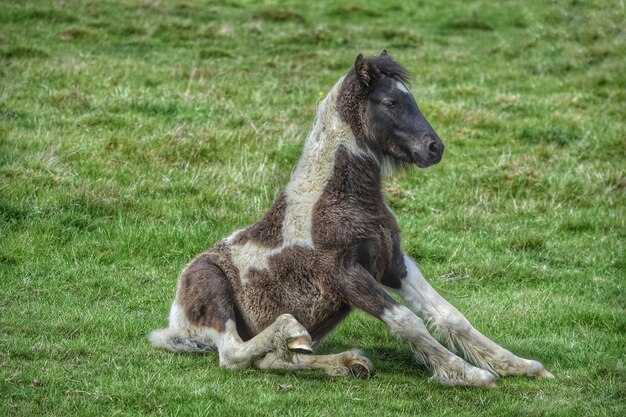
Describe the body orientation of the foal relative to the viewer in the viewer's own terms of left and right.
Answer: facing to the right of the viewer
